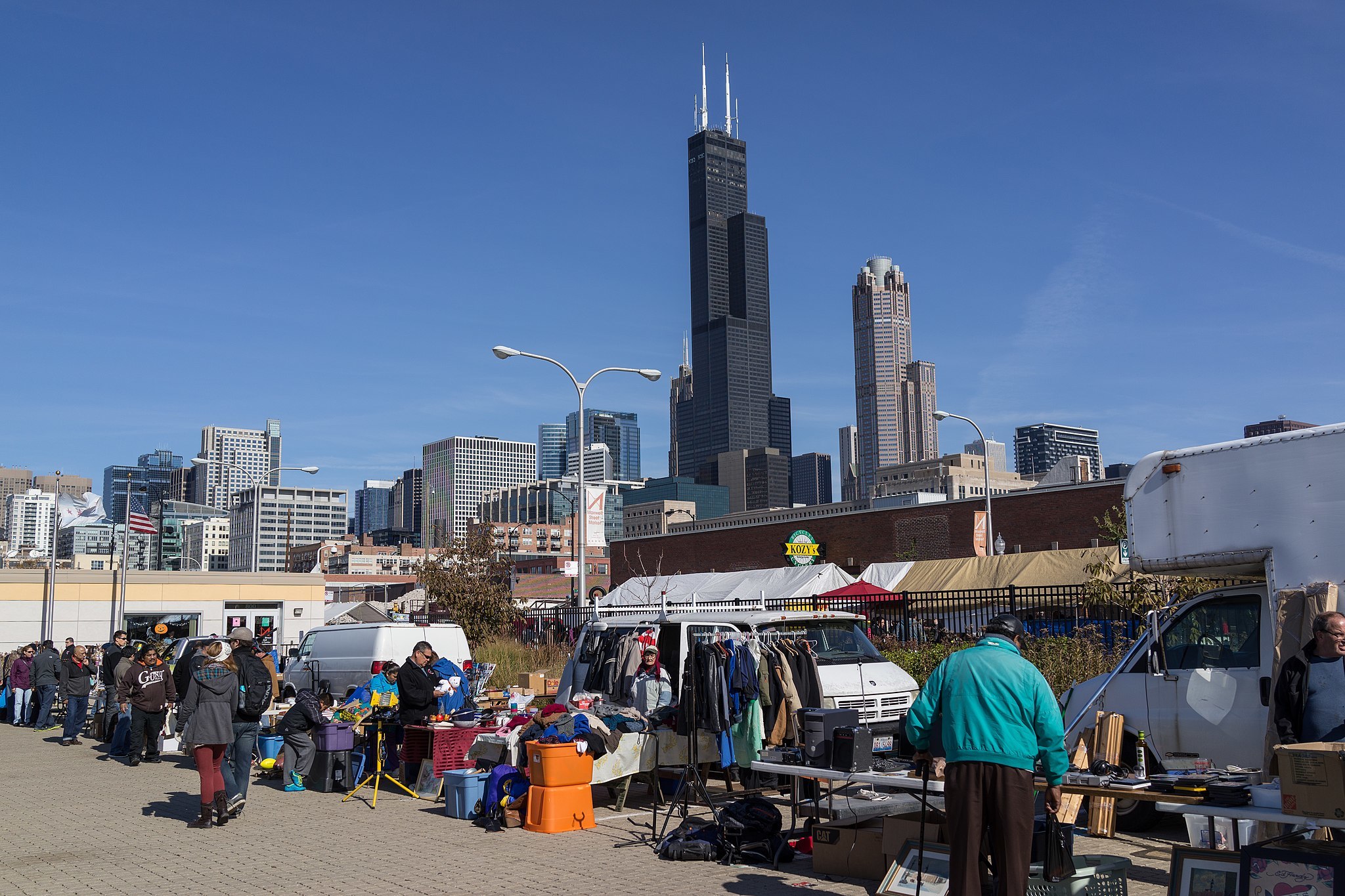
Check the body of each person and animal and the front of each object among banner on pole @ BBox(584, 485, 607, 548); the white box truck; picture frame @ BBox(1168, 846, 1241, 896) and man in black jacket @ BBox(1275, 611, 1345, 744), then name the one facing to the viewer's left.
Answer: the white box truck

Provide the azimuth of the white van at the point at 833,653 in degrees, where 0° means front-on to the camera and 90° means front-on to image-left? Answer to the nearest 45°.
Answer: approximately 315°

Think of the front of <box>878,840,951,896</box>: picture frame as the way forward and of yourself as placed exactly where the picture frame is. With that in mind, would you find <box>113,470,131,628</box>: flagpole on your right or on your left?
on your right

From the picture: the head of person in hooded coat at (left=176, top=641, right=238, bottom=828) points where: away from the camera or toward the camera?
away from the camera

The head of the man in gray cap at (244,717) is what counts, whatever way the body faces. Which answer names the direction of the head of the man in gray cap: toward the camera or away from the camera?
away from the camera

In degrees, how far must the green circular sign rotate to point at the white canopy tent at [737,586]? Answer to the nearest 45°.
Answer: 0° — it already faces it

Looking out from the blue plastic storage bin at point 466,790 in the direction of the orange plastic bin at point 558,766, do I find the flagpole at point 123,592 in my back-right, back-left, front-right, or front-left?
back-left

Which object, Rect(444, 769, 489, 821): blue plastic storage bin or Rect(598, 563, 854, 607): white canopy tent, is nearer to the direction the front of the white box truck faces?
the blue plastic storage bin

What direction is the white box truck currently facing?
to the viewer's left

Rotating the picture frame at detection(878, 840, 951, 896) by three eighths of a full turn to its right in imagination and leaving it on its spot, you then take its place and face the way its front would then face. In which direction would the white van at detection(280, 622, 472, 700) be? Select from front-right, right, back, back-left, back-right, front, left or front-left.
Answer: front-left

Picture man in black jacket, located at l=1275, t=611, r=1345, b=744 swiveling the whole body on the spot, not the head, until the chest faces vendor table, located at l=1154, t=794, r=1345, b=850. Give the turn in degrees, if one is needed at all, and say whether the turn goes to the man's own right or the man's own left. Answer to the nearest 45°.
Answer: approximately 45° to the man's own right

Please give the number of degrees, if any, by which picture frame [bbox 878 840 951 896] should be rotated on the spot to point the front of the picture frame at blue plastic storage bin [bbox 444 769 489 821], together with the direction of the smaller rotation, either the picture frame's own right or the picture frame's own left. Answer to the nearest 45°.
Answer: approximately 90° to the picture frame's own right

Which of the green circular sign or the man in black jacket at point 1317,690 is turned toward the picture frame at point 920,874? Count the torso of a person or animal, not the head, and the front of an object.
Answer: the green circular sign
